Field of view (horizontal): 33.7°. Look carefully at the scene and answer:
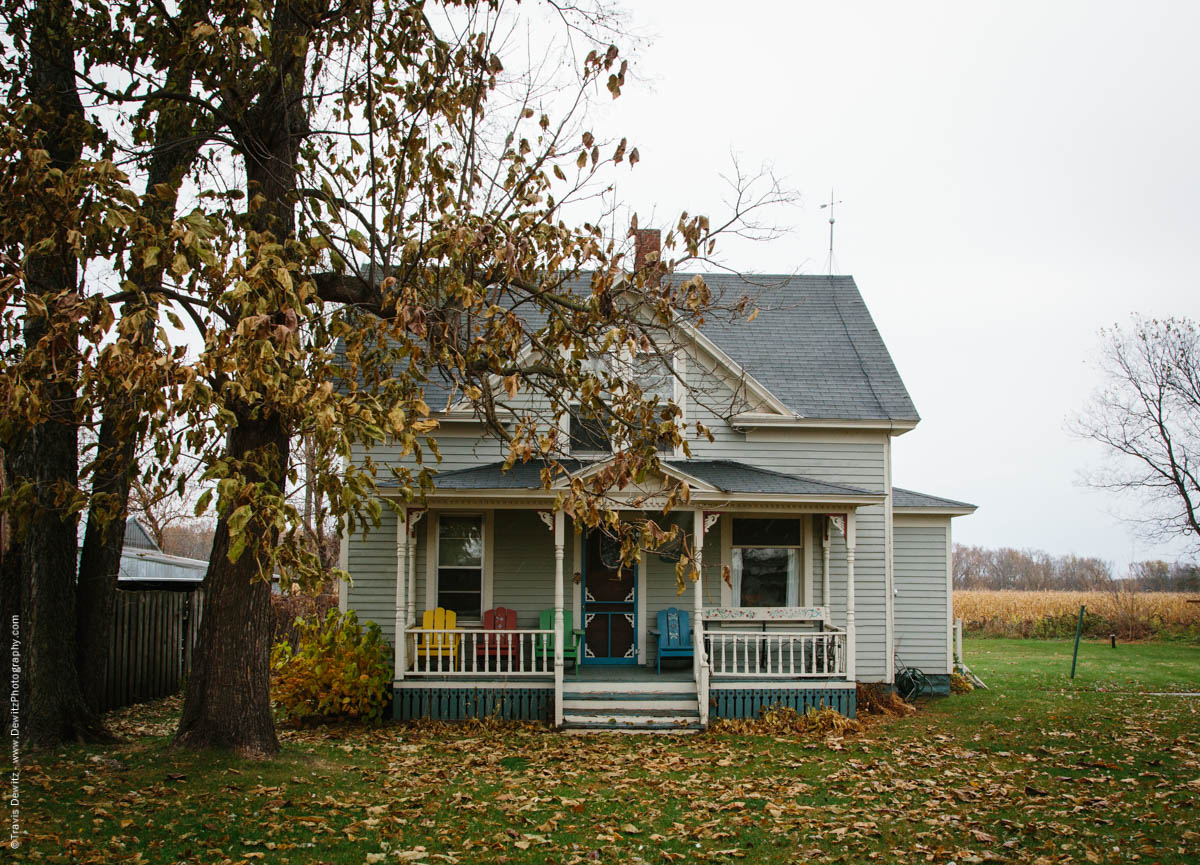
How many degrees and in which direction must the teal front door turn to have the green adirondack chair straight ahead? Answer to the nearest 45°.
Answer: approximately 45° to its right

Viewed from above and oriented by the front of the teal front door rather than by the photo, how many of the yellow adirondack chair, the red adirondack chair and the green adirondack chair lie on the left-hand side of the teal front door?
0

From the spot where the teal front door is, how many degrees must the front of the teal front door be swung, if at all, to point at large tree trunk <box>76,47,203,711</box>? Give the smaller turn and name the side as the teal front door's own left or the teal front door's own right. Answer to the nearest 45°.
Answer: approximately 45° to the teal front door's own right

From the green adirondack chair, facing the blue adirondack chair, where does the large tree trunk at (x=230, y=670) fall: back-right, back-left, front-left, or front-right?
back-right

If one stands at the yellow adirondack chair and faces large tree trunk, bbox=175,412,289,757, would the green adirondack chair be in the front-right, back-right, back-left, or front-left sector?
back-left

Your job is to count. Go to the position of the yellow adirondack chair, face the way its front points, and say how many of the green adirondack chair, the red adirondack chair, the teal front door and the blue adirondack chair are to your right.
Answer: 0

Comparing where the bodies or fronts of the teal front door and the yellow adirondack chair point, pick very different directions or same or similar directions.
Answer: same or similar directions

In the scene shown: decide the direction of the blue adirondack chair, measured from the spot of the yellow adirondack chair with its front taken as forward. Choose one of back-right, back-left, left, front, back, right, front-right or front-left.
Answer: left

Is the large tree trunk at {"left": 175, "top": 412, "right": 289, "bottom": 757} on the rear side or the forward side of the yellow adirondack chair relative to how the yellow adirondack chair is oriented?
on the forward side

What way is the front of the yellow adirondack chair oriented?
toward the camera

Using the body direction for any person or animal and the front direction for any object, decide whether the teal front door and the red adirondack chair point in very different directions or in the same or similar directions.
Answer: same or similar directions

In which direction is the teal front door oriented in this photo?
toward the camera
